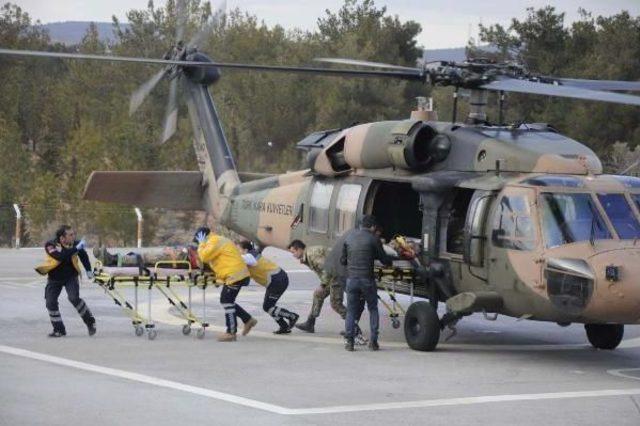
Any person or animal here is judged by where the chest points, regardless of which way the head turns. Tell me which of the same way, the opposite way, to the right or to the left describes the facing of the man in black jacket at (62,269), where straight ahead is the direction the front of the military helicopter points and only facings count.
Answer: the same way

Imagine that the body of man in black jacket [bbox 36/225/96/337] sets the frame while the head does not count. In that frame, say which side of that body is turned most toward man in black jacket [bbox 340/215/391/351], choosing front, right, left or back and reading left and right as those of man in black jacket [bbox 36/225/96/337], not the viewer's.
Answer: front

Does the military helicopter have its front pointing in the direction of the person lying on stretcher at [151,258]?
no

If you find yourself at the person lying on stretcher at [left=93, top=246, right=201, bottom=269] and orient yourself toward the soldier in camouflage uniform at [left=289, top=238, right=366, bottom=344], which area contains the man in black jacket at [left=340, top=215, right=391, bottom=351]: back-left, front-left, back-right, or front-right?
front-right

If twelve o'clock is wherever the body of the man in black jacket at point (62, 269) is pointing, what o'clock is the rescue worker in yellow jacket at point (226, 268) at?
The rescue worker in yellow jacket is roughly at 11 o'clock from the man in black jacket.

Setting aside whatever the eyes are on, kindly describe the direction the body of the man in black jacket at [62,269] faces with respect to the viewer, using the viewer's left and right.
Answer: facing the viewer and to the right of the viewer

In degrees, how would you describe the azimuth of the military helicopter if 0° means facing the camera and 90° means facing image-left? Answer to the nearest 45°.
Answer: approximately 315°

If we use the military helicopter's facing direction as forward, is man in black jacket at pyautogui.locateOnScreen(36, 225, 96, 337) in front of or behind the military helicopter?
behind
